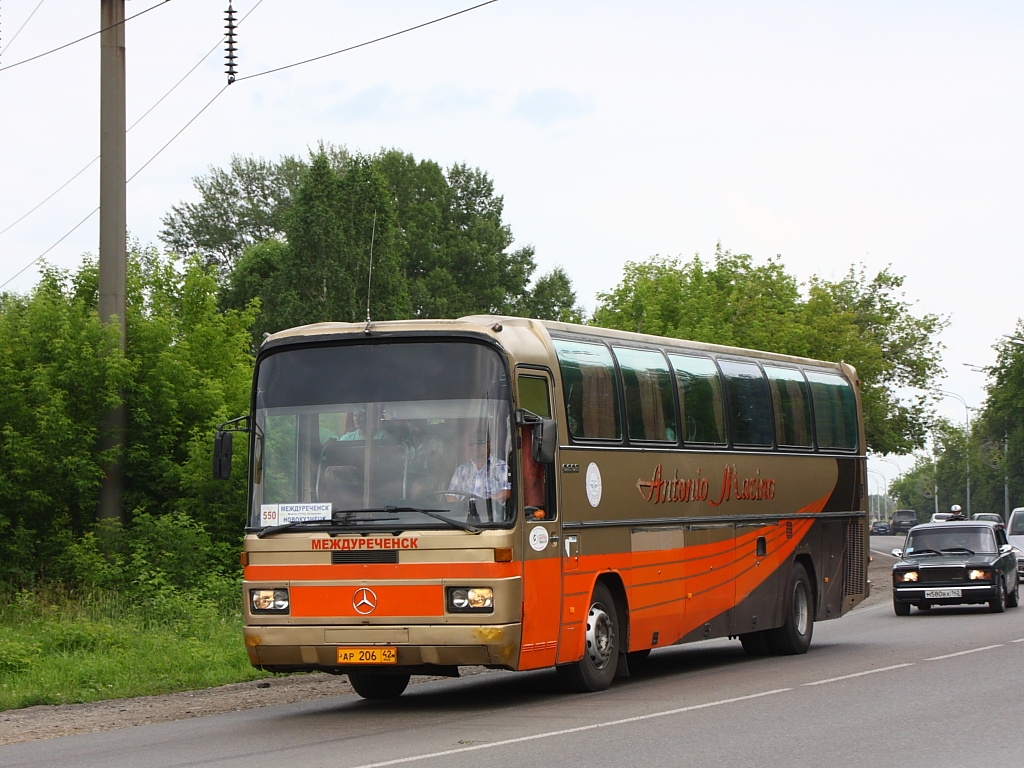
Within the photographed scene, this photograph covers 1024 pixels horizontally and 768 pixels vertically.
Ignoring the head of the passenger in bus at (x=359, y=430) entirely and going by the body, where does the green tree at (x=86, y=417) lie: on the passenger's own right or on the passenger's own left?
on the passenger's own right

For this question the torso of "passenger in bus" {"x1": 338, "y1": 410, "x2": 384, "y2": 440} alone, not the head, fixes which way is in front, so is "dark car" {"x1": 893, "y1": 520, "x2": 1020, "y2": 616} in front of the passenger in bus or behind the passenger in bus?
behind

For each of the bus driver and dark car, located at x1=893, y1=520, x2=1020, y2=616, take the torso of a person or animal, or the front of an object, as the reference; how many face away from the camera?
0

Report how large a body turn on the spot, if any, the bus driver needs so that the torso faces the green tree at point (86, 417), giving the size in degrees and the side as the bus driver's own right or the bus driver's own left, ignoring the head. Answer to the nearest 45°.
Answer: approximately 90° to the bus driver's own right

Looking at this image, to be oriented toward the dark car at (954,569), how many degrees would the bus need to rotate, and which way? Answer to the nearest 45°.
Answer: approximately 180°

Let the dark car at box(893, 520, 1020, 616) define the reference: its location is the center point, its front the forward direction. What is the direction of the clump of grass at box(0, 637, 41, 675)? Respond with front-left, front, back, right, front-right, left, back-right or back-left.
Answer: front-right

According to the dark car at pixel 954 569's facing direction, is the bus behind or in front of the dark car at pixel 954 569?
in front

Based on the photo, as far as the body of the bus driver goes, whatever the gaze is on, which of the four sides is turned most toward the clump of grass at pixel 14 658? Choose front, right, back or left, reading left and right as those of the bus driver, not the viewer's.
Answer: right

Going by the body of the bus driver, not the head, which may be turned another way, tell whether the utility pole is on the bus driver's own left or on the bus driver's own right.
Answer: on the bus driver's own right

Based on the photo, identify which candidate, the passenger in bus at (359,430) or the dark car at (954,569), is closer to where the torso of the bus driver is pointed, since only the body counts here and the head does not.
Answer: the passenger in bus

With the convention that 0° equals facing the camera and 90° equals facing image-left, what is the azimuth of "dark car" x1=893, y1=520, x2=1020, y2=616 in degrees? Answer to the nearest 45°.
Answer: approximately 0°
